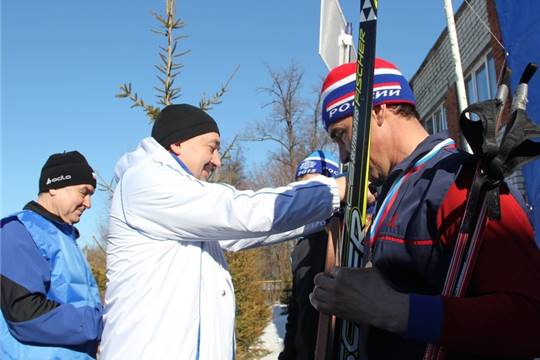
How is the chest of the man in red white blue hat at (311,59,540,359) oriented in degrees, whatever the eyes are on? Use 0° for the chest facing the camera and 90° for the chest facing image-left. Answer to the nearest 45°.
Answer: approximately 90°

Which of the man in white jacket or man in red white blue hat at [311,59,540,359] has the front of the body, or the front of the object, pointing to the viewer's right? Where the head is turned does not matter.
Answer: the man in white jacket

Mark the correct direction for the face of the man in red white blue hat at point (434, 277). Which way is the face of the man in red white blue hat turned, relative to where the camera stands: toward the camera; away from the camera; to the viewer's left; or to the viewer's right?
to the viewer's left

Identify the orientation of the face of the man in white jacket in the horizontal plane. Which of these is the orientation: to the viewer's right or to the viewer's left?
to the viewer's right

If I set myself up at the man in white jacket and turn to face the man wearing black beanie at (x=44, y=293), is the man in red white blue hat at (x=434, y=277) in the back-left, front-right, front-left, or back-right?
back-left

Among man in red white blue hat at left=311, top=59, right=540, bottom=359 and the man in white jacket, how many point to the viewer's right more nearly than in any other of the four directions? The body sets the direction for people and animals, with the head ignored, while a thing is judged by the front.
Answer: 1

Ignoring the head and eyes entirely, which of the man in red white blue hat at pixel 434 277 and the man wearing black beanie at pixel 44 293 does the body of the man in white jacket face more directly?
the man in red white blue hat

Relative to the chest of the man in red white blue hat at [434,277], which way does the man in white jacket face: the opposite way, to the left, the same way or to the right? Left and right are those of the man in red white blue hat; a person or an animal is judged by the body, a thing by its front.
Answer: the opposite way

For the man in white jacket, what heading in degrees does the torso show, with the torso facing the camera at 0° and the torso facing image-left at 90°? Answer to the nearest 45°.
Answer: approximately 270°

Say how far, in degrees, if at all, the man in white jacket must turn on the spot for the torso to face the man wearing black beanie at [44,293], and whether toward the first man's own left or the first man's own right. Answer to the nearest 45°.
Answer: approximately 135° to the first man's own left
